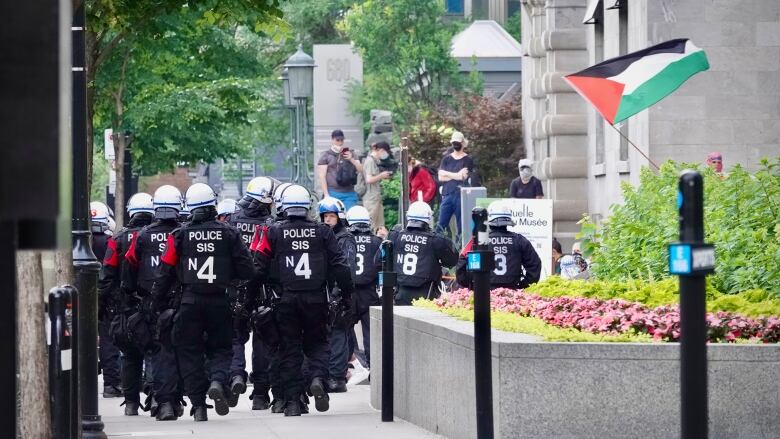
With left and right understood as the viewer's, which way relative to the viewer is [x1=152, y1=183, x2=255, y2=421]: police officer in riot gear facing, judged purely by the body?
facing away from the viewer

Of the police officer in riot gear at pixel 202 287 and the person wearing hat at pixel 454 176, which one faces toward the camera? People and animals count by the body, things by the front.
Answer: the person wearing hat

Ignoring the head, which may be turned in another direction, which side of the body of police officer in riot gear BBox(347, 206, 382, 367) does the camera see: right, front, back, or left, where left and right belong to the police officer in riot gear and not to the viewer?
back

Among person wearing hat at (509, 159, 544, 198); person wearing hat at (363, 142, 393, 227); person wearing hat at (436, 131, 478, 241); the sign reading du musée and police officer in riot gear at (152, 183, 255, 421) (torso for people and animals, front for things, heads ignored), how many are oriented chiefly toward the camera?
3

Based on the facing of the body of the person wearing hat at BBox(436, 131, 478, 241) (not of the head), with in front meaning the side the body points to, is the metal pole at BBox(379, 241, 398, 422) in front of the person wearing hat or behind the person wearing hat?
in front

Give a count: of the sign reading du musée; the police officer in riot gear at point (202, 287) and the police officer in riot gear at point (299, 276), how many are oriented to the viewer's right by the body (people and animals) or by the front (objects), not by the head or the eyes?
0

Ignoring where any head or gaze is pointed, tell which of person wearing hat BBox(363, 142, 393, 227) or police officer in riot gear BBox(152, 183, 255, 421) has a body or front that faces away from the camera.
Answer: the police officer in riot gear

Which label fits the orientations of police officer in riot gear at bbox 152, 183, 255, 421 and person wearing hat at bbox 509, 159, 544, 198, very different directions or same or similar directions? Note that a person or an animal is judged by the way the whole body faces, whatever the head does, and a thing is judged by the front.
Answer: very different directions

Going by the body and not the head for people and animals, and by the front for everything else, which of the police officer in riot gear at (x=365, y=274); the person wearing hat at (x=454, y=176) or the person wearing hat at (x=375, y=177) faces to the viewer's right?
the person wearing hat at (x=375, y=177)

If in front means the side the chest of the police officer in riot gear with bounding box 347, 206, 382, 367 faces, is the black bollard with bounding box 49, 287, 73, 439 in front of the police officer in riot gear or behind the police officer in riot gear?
behind

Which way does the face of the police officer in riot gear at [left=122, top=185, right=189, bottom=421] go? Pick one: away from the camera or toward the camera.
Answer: away from the camera

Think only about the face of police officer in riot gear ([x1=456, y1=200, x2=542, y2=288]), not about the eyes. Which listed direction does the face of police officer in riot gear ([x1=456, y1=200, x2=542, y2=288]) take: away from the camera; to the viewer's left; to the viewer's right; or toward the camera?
away from the camera

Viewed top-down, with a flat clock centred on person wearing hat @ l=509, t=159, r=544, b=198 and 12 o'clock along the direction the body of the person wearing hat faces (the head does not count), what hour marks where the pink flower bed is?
The pink flower bed is roughly at 12 o'clock from the person wearing hat.

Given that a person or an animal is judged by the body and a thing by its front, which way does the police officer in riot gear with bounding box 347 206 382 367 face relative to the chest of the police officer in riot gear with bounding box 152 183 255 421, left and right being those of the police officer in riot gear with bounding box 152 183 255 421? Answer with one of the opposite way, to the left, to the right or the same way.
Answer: the same way

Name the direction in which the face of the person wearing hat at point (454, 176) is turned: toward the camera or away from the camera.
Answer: toward the camera

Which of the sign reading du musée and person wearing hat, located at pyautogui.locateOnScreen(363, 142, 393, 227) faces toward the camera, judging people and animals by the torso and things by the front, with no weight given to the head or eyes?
the sign reading du musée

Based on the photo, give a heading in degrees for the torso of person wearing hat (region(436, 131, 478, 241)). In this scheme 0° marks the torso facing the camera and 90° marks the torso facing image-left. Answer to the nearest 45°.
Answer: approximately 0°

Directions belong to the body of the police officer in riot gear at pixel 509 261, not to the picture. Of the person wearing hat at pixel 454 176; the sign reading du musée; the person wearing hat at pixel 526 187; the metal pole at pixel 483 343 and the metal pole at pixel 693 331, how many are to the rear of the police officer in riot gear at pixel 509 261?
2

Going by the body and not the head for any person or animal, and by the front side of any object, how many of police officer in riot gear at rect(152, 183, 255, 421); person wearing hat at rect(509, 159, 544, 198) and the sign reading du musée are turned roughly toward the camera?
2
